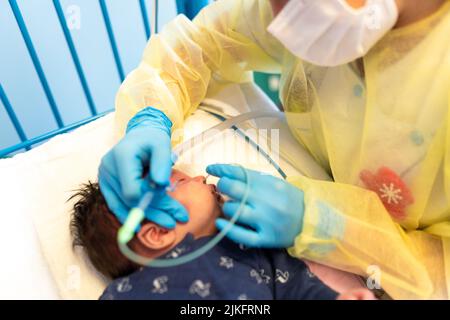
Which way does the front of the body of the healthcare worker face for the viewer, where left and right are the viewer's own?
facing the viewer and to the left of the viewer

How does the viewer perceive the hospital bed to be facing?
facing the viewer and to the right of the viewer

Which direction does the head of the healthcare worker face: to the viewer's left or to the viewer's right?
to the viewer's left

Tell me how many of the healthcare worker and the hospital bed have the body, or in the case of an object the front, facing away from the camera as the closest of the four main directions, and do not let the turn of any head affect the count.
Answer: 0
